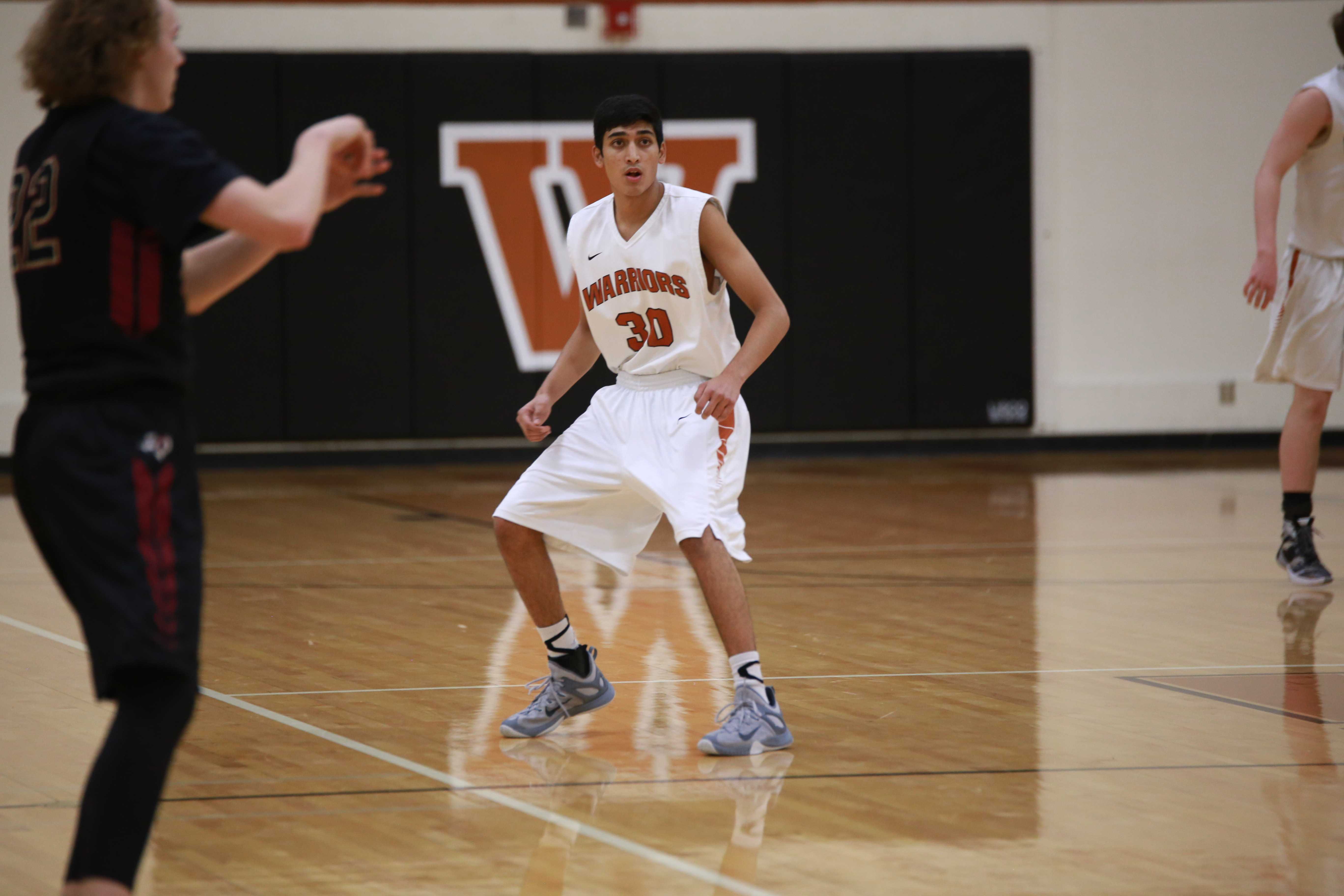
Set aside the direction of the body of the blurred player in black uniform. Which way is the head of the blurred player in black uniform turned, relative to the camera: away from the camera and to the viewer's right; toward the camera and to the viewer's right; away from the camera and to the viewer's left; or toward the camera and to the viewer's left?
away from the camera and to the viewer's right

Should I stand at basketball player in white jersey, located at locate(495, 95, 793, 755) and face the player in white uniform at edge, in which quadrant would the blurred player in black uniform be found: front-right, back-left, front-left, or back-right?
back-right

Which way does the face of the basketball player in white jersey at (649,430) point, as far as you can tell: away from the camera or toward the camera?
toward the camera

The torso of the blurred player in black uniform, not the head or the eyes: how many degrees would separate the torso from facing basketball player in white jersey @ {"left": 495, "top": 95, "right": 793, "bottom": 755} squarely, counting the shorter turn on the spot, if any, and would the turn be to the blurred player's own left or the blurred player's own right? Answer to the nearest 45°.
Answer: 0° — they already face them

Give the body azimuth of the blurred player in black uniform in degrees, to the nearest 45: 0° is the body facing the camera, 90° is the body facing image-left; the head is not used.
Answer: approximately 225°

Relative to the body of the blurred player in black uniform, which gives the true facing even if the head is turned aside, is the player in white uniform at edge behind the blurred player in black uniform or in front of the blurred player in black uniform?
in front
